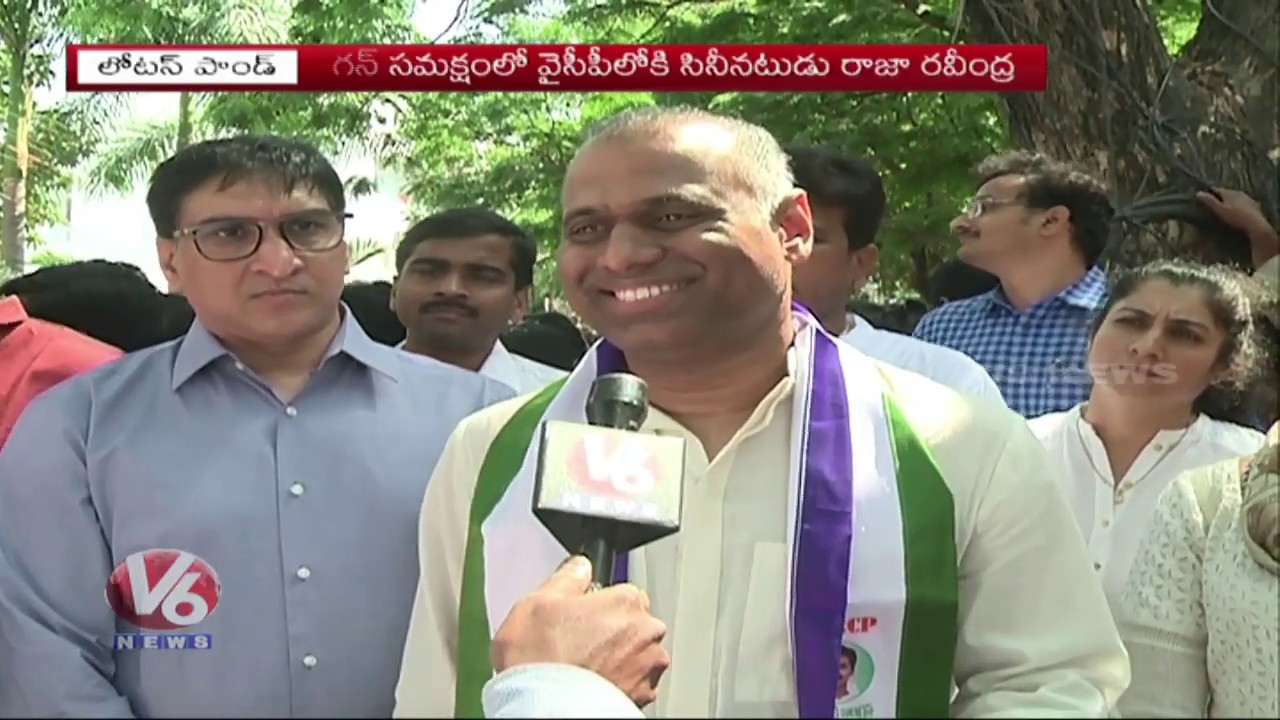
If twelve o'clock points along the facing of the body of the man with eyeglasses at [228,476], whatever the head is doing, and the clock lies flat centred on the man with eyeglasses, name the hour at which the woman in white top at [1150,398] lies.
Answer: The woman in white top is roughly at 9 o'clock from the man with eyeglasses.

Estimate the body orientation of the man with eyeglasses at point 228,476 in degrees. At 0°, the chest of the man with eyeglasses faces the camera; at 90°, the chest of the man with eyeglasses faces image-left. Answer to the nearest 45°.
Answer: approximately 0°

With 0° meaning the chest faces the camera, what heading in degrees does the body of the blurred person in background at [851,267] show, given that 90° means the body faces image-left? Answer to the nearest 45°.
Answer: approximately 45°
